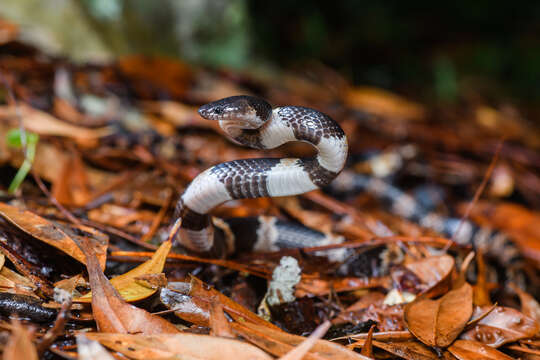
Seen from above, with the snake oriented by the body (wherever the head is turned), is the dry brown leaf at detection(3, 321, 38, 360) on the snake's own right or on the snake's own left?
on the snake's own left

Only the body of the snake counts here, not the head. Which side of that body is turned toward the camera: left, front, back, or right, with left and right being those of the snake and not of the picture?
left

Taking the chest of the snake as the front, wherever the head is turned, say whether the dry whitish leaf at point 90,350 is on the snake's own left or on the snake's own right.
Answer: on the snake's own left

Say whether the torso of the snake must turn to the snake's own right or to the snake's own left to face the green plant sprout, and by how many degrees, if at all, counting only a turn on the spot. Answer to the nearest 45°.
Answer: approximately 45° to the snake's own right

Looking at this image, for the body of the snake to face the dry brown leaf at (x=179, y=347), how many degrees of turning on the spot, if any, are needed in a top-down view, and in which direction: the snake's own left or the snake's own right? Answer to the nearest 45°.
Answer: approximately 90° to the snake's own left
